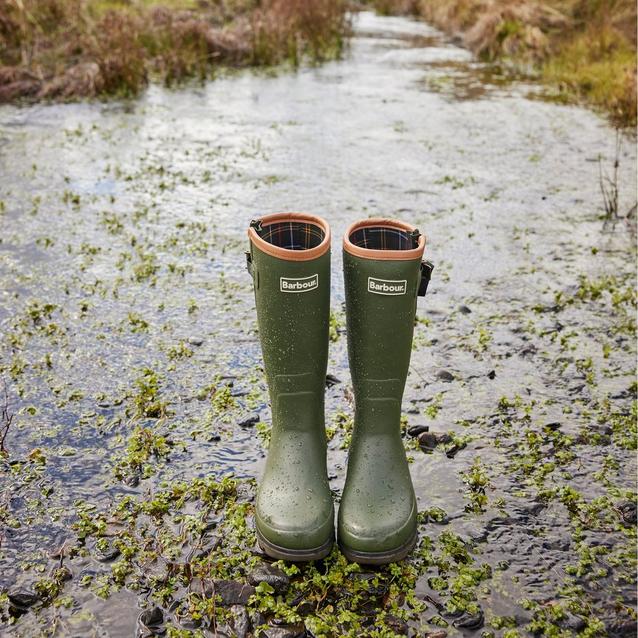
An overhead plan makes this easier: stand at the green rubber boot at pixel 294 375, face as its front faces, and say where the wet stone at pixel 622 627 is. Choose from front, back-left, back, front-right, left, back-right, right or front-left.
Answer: front-left

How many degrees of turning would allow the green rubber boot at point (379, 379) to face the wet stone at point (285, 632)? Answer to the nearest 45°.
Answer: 0° — it already faces it

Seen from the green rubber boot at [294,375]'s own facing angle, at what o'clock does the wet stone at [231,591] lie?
The wet stone is roughly at 1 o'clock from the green rubber boot.

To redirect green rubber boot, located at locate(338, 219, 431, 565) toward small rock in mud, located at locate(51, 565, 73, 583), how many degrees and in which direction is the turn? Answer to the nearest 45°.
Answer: approximately 45° to its right

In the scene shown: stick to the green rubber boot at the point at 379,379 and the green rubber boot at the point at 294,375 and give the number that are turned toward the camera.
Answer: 2

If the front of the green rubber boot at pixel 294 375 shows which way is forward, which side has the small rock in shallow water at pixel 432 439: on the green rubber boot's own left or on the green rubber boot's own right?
on the green rubber boot's own left

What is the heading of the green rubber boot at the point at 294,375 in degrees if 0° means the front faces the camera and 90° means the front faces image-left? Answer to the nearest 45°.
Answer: approximately 0°

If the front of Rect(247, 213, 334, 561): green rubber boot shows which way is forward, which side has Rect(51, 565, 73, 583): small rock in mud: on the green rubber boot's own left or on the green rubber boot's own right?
on the green rubber boot's own right

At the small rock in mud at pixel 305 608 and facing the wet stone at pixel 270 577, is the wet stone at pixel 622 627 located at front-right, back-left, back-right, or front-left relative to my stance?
back-right

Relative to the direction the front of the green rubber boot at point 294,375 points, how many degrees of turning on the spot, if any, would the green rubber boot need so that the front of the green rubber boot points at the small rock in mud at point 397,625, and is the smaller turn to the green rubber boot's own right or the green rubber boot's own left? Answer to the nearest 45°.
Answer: approximately 45° to the green rubber boot's own left

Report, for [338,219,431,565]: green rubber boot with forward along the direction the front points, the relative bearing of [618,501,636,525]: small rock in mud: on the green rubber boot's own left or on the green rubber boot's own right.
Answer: on the green rubber boot's own left

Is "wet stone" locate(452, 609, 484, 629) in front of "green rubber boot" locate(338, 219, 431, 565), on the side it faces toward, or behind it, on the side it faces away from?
in front

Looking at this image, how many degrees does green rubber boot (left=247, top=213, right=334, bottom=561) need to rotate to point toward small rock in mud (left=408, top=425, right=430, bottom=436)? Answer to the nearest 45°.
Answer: approximately 135° to its left

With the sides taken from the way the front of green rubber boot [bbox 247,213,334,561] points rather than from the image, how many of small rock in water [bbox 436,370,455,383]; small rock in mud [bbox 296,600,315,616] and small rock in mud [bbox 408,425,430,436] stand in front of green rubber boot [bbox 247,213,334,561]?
1

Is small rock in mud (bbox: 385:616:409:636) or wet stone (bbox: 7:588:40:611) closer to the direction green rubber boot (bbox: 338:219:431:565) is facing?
the small rock in mud
